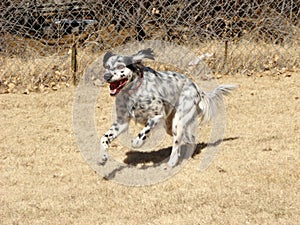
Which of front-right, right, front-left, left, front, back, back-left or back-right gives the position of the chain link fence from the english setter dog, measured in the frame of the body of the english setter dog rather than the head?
back-right
